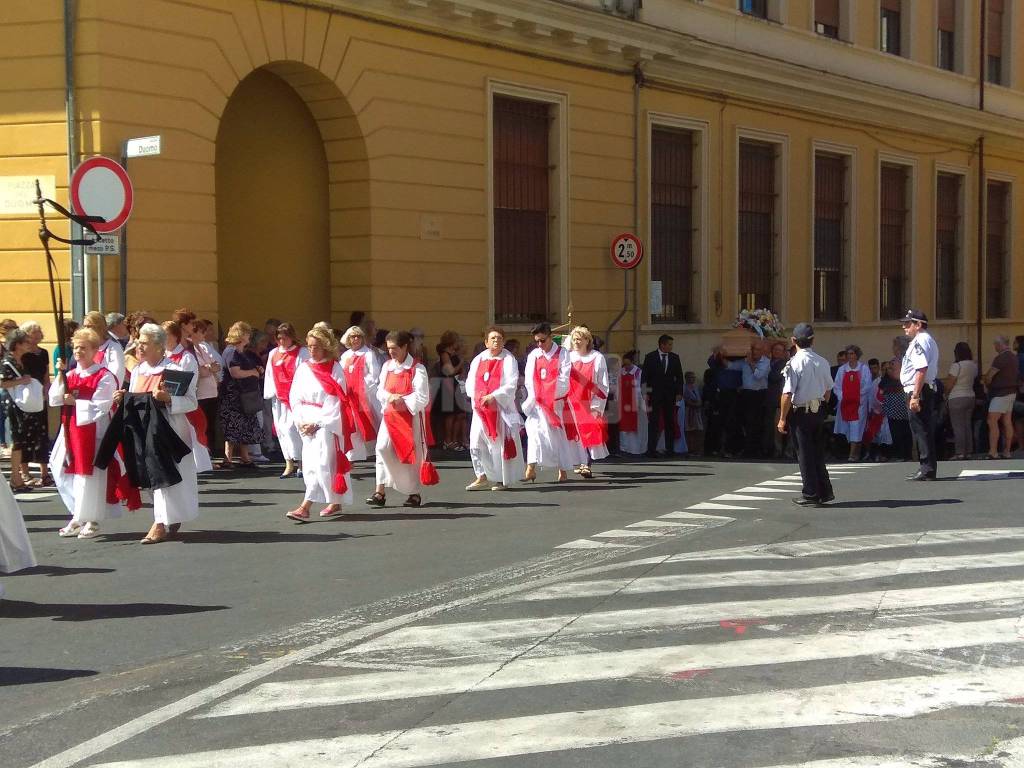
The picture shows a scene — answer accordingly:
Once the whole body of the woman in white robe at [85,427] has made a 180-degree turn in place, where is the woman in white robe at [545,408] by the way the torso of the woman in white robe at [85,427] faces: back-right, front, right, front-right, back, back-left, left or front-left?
front

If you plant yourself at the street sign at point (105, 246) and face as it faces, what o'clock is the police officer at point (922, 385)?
The police officer is roughly at 9 o'clock from the street sign.

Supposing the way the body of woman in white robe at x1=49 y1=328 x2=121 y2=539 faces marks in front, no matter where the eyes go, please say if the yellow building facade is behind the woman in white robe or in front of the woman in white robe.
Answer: behind

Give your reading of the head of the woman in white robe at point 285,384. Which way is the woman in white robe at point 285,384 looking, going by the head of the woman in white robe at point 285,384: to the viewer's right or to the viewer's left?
to the viewer's left

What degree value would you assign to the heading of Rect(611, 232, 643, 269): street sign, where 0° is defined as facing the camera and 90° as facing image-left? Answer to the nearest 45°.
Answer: approximately 0°

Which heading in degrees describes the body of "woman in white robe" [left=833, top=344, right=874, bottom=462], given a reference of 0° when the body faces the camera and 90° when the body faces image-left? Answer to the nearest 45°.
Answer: approximately 0°

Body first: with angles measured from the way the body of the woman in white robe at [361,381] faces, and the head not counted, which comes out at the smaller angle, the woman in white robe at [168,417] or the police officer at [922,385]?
the woman in white robe

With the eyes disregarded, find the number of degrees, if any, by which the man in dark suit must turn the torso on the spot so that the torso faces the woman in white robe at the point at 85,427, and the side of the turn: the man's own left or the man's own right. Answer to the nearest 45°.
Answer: approximately 45° to the man's own right
